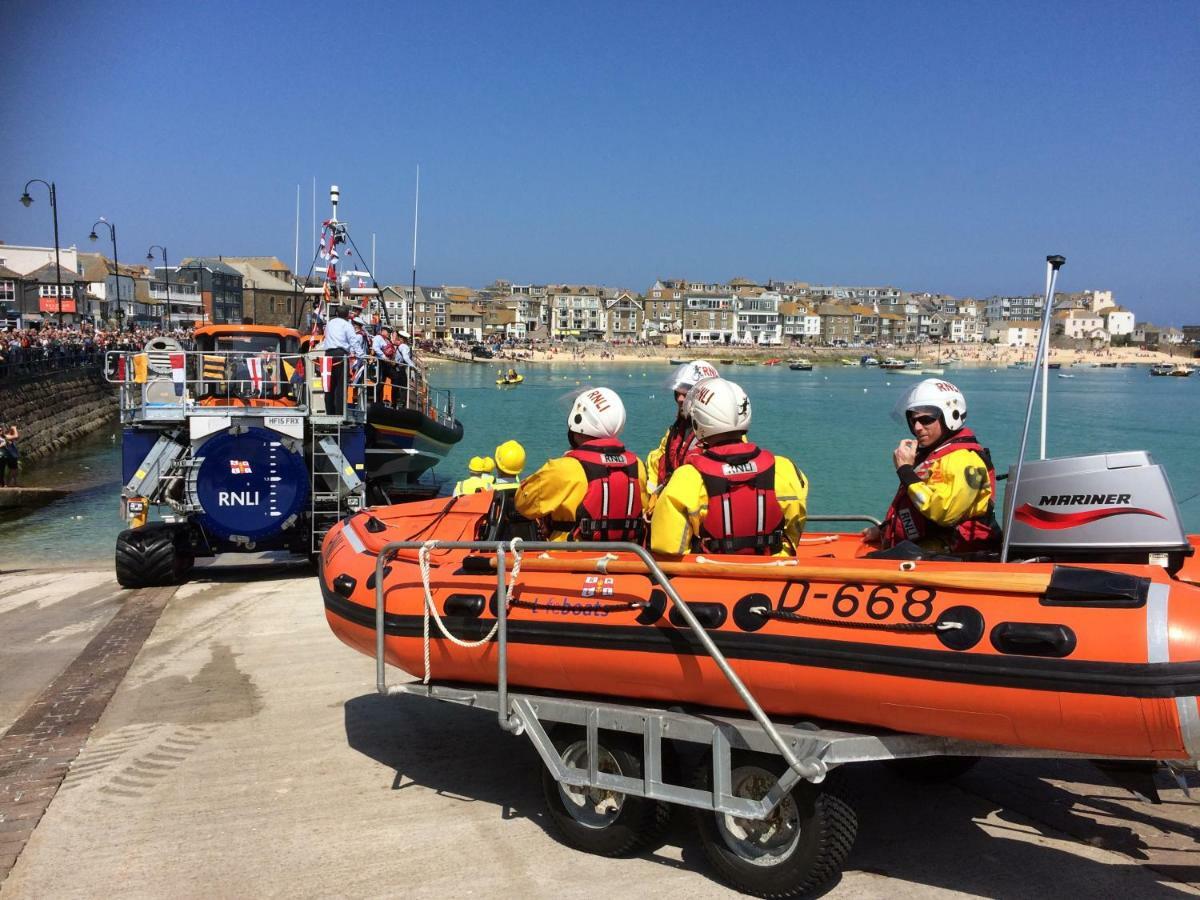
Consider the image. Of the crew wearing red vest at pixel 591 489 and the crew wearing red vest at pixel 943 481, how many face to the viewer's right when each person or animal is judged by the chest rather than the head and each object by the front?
0

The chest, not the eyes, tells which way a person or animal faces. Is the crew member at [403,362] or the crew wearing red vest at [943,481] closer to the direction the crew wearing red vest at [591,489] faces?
the crew member

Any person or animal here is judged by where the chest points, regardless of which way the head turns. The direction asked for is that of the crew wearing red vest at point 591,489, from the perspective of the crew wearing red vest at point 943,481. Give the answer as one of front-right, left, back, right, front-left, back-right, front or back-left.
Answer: front-right

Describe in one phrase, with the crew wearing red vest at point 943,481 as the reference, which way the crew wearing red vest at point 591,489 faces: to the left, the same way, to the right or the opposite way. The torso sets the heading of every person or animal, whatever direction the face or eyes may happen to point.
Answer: to the right

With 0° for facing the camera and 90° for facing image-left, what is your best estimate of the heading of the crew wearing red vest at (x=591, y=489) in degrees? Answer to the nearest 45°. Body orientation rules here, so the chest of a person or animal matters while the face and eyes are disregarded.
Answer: approximately 135°

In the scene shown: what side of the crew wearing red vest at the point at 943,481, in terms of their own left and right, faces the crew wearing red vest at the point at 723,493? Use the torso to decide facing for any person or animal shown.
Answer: front

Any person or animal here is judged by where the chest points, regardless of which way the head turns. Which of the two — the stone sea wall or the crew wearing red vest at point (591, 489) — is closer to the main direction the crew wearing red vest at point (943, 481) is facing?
the crew wearing red vest

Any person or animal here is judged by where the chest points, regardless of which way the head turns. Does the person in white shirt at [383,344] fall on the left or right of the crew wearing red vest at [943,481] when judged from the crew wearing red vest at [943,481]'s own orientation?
on their right

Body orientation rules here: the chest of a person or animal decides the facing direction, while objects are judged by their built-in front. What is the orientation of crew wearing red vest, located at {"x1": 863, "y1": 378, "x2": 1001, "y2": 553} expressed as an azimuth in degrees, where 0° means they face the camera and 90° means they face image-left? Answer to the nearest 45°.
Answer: approximately 45°
